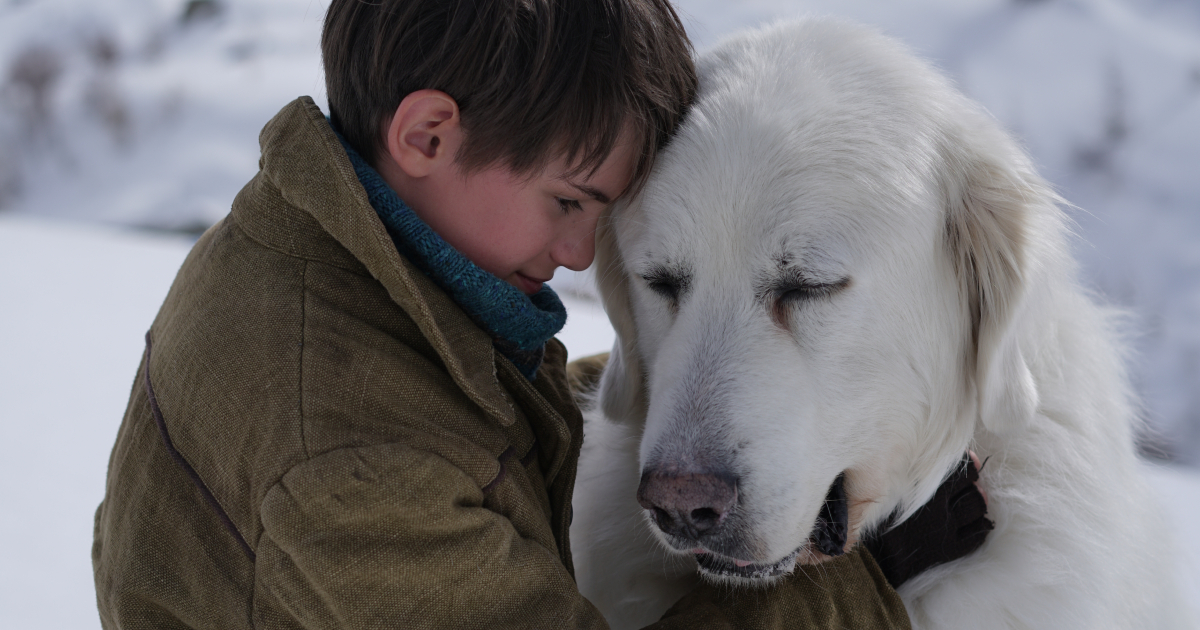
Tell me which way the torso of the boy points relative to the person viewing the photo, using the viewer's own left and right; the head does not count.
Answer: facing to the right of the viewer

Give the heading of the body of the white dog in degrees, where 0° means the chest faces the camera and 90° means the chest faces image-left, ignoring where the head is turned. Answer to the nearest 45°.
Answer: approximately 45°

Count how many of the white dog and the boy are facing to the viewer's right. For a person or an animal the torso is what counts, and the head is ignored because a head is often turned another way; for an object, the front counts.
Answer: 1

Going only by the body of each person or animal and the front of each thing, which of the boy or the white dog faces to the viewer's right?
the boy

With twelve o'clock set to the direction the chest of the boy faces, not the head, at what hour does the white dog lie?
The white dog is roughly at 12 o'clock from the boy.

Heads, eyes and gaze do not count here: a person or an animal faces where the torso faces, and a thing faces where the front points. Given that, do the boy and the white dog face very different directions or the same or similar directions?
very different directions
